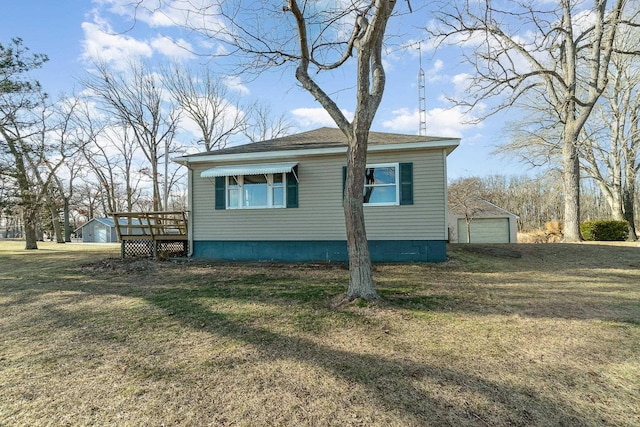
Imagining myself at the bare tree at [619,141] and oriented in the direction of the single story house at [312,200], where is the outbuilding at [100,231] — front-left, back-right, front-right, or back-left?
front-right

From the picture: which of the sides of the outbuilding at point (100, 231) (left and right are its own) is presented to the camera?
front

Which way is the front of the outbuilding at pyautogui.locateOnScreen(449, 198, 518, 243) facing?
toward the camera

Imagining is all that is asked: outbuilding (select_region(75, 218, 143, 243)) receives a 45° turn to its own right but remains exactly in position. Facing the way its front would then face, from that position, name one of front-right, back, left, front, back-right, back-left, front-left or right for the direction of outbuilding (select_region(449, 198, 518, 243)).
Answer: left

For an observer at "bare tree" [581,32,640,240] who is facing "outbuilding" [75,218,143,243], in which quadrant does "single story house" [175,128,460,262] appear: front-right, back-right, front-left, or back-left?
front-left

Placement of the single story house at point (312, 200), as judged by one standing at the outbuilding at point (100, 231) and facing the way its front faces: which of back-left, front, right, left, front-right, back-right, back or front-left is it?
front

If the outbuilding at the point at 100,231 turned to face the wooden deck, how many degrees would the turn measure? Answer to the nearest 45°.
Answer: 0° — it already faces it

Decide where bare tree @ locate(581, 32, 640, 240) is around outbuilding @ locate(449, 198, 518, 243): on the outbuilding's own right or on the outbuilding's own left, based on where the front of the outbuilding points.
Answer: on the outbuilding's own left
